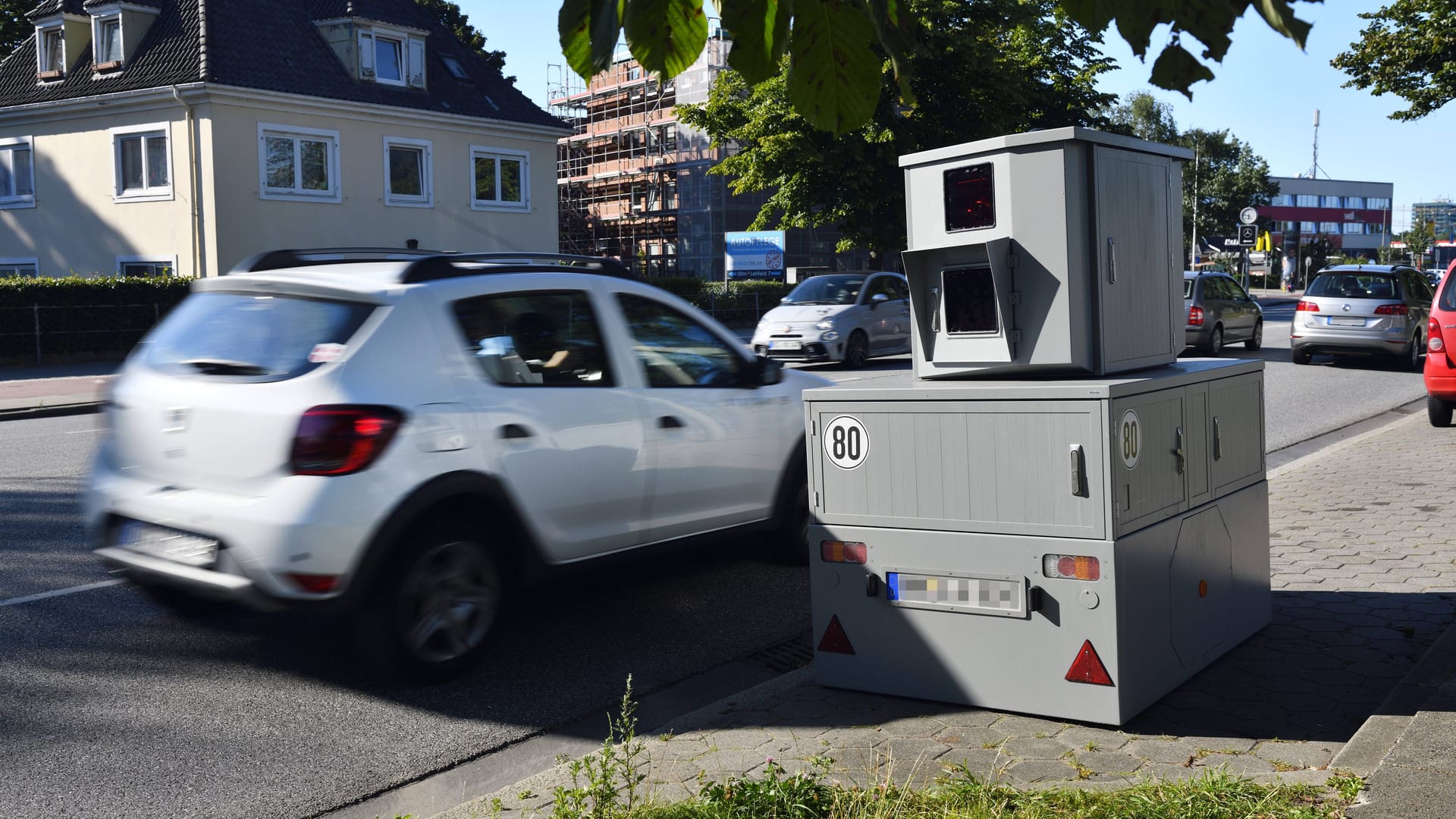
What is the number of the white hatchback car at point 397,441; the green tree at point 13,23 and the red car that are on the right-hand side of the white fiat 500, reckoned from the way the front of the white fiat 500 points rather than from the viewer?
1

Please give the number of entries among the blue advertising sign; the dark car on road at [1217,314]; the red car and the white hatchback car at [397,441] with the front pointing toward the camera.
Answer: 1

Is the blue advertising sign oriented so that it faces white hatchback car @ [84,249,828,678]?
yes

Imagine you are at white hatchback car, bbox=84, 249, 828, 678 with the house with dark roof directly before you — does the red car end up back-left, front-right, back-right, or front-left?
front-right

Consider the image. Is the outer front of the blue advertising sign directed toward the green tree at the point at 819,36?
yes

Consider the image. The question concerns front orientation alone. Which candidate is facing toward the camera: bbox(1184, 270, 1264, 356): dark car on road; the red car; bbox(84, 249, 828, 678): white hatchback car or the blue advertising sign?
the blue advertising sign

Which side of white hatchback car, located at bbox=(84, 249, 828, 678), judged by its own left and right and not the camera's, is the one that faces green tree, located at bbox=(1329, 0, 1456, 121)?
front

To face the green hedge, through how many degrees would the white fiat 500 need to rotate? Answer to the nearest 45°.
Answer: approximately 45° to its right

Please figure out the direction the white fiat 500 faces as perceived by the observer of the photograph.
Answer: facing the viewer and to the left of the viewer

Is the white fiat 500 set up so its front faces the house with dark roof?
no

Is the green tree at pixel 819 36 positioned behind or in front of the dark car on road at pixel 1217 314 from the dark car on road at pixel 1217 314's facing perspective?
behind

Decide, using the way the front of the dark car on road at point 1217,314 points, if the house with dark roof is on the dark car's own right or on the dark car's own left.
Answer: on the dark car's own left

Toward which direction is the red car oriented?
away from the camera

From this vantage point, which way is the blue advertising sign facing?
toward the camera

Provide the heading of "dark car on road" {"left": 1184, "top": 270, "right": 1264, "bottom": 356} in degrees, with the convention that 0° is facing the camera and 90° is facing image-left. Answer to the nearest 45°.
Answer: approximately 225°

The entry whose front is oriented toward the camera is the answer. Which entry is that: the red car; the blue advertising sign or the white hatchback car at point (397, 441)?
the blue advertising sign

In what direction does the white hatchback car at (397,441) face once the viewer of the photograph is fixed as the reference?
facing away from the viewer and to the right of the viewer
